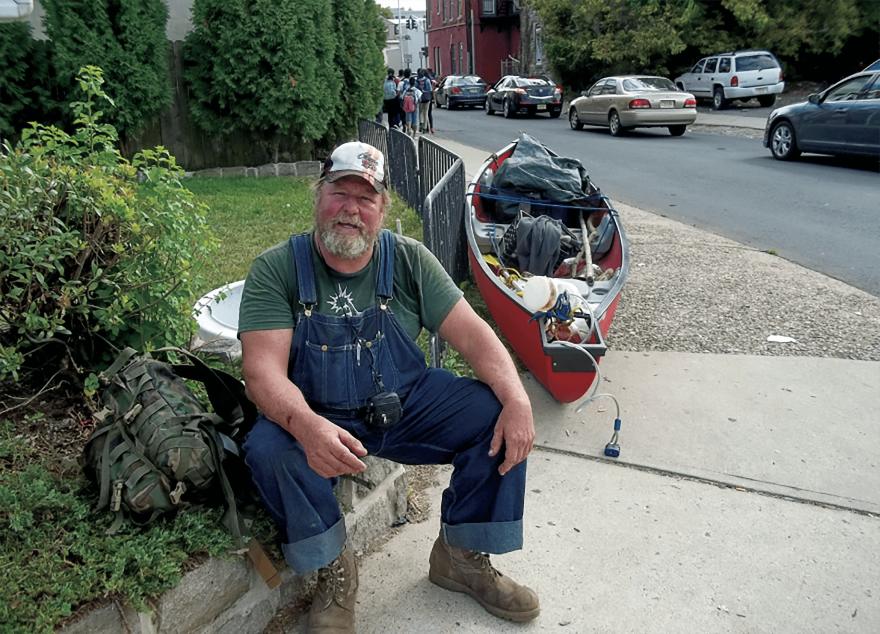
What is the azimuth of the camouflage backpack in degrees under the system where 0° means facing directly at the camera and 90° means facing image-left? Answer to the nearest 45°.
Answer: approximately 45°

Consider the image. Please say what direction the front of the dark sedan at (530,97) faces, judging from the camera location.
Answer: facing away from the viewer and to the left of the viewer

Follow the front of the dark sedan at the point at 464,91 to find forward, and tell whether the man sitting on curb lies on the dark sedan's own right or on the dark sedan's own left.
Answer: on the dark sedan's own left

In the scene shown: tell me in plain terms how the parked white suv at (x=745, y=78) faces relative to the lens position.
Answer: facing away from the viewer and to the left of the viewer

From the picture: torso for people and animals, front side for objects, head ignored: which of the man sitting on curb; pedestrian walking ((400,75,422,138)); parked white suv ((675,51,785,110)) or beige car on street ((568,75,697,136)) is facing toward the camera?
the man sitting on curb

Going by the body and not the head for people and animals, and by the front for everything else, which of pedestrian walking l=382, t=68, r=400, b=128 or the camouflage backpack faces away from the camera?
the pedestrian walking

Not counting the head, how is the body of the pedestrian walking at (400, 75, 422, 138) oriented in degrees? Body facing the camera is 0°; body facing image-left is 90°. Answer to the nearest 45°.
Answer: approximately 180°

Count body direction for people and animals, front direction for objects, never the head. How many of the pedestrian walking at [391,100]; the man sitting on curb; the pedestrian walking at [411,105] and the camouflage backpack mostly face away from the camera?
2

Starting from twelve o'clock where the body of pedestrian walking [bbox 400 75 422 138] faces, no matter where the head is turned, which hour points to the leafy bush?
The leafy bush is roughly at 6 o'clock from the pedestrian walking.

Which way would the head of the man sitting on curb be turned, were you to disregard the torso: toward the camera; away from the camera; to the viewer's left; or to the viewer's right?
toward the camera

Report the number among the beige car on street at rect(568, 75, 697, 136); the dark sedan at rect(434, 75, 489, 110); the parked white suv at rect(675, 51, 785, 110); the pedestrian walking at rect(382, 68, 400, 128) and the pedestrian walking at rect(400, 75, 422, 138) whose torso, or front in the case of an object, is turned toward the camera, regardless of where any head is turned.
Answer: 0

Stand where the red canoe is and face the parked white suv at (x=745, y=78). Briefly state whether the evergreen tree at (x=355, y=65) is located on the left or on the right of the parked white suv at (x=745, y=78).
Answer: left

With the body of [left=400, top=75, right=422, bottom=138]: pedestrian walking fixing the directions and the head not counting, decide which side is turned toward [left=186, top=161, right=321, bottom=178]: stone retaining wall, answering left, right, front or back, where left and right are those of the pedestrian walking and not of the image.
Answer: back

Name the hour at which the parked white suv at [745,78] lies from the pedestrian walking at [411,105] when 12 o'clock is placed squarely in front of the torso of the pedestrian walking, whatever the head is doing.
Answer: The parked white suv is roughly at 2 o'clock from the pedestrian walking.

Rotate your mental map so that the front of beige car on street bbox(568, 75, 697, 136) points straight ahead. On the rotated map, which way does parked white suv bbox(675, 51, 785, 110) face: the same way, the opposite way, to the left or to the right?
the same way

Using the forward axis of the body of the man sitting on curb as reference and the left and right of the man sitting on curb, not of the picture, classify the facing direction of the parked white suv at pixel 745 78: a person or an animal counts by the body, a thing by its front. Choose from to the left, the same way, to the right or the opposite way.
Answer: the opposite way
